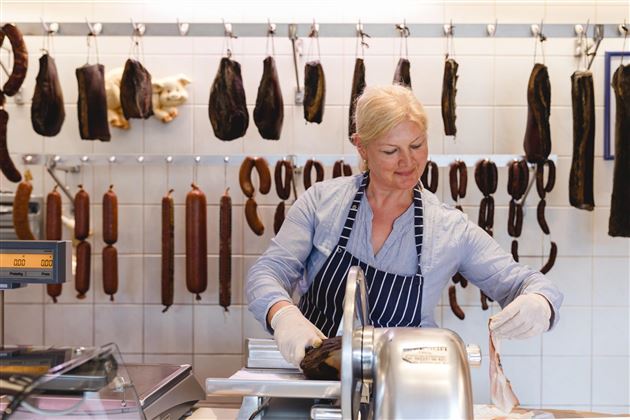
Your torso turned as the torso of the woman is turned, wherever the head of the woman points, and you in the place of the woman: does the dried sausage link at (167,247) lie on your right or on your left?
on your right

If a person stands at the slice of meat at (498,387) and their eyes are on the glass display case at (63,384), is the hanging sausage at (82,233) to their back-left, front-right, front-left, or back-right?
front-right

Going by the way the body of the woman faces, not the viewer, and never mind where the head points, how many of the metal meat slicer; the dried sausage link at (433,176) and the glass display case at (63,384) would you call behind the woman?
1

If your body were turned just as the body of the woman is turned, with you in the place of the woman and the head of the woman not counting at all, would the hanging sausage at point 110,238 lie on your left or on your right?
on your right

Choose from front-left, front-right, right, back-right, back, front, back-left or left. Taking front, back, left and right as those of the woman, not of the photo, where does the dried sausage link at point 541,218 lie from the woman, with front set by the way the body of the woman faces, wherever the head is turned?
back-left

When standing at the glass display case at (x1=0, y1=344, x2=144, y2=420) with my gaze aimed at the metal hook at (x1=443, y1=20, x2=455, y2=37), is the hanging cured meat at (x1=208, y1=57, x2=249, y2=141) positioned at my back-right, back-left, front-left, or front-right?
front-left

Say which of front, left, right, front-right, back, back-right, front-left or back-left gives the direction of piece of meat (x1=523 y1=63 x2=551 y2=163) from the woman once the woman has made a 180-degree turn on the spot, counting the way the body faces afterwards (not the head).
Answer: front-right

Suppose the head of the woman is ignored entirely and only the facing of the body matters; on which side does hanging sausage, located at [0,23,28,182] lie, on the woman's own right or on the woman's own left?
on the woman's own right

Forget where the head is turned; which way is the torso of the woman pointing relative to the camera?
toward the camera

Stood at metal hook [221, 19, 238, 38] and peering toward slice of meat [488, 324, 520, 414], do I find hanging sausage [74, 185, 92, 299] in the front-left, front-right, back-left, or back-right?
back-right

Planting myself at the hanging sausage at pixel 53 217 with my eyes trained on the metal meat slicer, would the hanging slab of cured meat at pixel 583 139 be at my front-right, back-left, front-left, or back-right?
front-left
